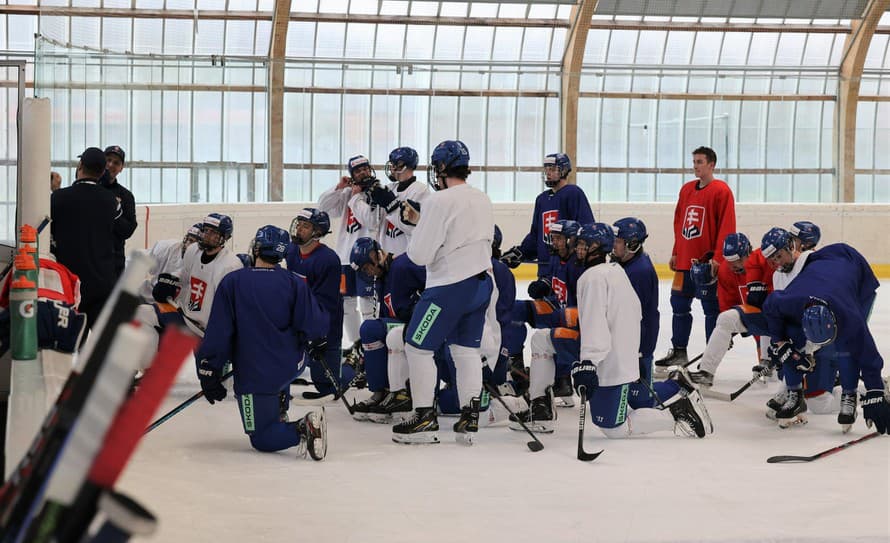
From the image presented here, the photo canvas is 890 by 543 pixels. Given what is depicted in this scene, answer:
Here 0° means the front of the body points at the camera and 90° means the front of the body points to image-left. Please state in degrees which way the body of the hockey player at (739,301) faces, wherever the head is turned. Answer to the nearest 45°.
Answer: approximately 45°

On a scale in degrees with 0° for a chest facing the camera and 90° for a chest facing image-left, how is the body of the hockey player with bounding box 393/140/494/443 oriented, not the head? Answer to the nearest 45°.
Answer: approximately 135°

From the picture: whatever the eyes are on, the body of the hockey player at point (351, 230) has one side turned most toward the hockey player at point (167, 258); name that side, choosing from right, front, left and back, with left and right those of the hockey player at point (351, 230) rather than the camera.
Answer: right

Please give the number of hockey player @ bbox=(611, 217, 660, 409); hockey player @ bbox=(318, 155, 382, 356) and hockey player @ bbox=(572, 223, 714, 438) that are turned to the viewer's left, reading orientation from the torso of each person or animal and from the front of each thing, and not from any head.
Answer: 2

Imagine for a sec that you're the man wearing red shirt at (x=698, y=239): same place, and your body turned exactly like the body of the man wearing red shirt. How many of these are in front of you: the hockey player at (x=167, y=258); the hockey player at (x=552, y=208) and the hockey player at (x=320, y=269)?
3

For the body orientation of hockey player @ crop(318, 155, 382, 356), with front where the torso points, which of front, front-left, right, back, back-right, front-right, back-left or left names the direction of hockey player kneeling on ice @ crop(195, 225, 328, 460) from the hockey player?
front-right

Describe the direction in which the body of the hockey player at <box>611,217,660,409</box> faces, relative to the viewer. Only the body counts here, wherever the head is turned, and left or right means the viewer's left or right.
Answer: facing to the left of the viewer

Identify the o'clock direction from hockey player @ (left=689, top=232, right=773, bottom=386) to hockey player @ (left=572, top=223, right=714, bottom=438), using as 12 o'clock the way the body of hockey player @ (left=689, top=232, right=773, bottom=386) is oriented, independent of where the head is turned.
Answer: hockey player @ (left=572, top=223, right=714, bottom=438) is roughly at 11 o'clock from hockey player @ (left=689, top=232, right=773, bottom=386).
